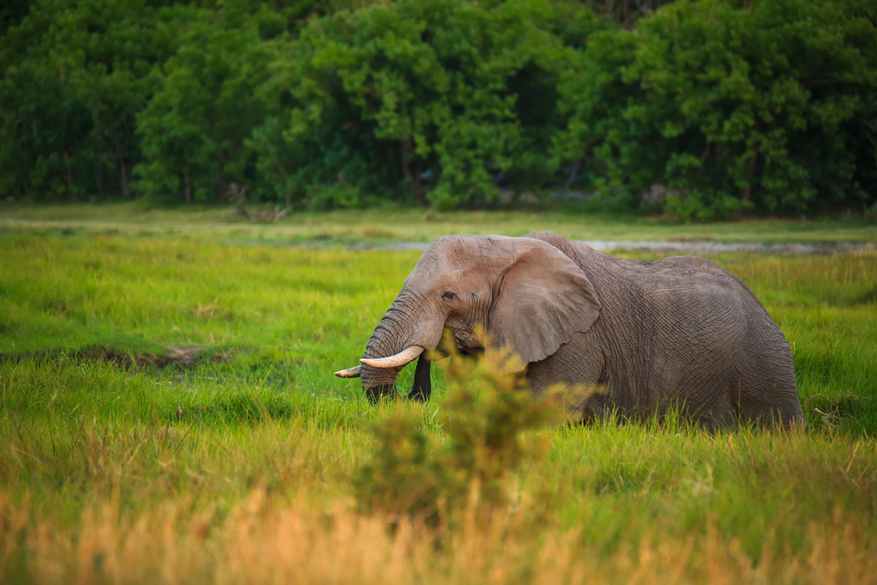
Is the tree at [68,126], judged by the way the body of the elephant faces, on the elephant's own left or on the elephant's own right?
on the elephant's own right

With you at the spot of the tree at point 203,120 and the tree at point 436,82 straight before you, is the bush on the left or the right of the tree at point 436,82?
right

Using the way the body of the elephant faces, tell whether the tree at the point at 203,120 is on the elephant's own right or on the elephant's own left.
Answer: on the elephant's own right

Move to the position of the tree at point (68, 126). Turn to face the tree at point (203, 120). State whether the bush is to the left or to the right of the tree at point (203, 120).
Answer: right

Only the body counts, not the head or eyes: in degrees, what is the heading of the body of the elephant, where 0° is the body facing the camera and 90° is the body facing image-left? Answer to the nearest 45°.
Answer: approximately 90°

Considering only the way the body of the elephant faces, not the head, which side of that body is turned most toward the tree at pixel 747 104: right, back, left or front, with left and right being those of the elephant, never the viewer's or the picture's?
right

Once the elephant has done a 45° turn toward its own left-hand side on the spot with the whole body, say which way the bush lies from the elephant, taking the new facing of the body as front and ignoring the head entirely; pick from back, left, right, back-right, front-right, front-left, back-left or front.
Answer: front-left

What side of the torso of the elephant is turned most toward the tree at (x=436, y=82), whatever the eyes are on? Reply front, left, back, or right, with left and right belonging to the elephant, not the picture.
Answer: right
